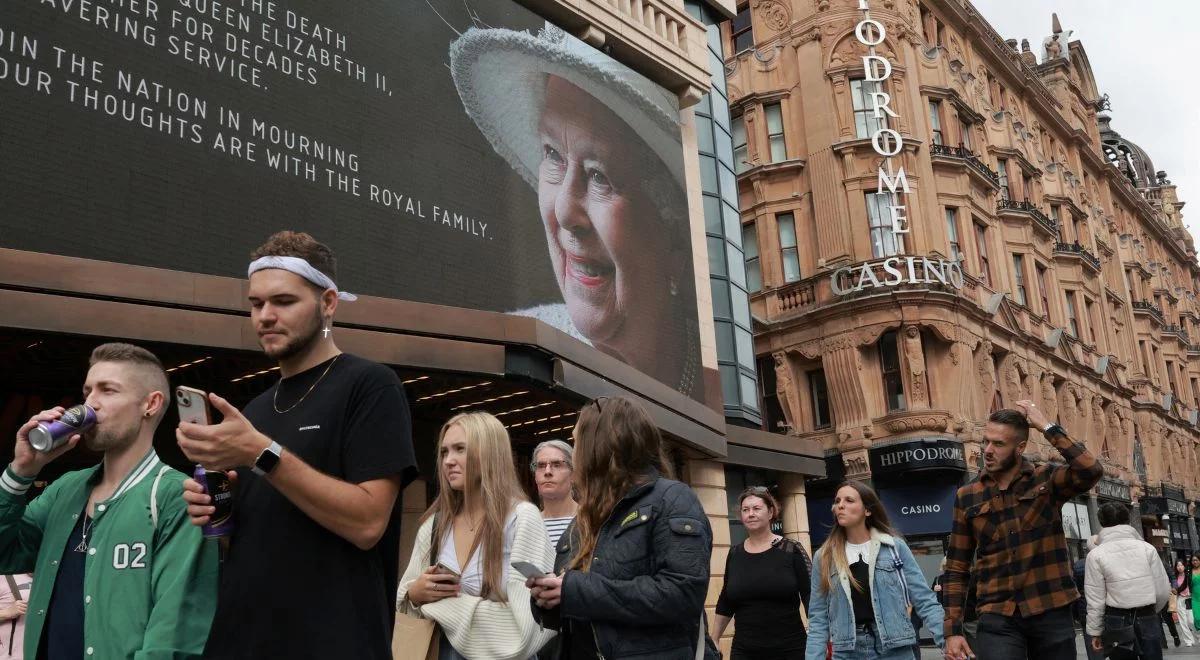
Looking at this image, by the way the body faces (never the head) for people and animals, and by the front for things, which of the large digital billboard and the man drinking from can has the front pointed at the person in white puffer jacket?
the large digital billboard

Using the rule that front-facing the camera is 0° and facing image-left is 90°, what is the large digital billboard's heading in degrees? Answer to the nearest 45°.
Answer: approximately 315°

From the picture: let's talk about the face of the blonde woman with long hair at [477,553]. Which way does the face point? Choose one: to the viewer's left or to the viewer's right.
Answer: to the viewer's left

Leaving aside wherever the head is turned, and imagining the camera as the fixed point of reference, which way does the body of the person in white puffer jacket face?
away from the camera

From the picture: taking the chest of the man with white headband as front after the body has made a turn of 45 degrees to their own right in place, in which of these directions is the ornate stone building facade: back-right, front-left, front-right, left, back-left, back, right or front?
back-right

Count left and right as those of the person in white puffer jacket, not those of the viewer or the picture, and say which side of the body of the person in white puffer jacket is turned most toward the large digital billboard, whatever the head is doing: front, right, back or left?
left

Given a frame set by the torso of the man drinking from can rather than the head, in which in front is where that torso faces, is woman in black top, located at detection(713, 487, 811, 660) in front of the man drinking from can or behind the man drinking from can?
behind

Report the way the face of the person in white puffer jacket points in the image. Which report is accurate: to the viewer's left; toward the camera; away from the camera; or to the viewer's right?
away from the camera

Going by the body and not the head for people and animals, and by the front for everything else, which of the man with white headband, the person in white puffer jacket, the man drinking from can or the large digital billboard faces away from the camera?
the person in white puffer jacket

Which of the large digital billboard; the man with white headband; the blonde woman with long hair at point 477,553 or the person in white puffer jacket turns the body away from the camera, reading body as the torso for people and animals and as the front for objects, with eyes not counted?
the person in white puffer jacket

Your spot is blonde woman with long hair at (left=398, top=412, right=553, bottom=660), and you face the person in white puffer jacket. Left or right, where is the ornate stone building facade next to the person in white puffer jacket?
left
